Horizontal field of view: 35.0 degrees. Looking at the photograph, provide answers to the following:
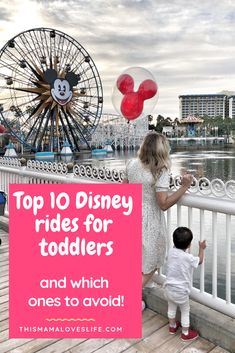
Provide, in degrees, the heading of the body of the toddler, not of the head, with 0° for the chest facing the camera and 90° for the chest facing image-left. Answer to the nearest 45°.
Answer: approximately 225°

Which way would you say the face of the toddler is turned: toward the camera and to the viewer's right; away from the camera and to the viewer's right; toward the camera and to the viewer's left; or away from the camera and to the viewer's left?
away from the camera and to the viewer's right

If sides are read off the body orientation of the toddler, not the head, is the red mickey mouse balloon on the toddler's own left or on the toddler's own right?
on the toddler's own left
